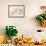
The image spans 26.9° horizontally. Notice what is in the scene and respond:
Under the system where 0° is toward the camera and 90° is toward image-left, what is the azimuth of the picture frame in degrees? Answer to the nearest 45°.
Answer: approximately 0°
